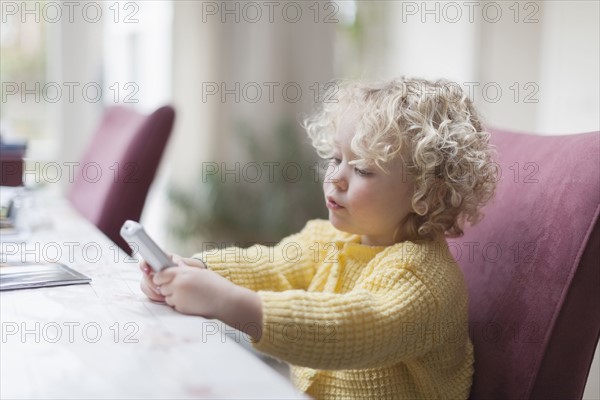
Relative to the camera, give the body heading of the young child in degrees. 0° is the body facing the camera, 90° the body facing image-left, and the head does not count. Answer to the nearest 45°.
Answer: approximately 45°

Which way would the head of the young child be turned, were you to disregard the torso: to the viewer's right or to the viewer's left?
to the viewer's left

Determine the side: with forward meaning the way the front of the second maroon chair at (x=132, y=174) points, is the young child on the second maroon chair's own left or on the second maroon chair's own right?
on the second maroon chair's own left

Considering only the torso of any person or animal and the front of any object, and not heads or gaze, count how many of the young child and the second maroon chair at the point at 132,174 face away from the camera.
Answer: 0

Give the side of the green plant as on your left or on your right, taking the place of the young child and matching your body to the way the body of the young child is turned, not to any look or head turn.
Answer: on your right

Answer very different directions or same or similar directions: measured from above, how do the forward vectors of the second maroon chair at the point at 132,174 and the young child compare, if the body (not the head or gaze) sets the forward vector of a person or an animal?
same or similar directions

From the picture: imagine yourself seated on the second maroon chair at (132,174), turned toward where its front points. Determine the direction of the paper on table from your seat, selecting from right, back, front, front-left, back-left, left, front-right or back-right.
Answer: front-left

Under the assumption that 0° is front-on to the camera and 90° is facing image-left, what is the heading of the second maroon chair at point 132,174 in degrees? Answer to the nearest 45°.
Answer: approximately 45°
